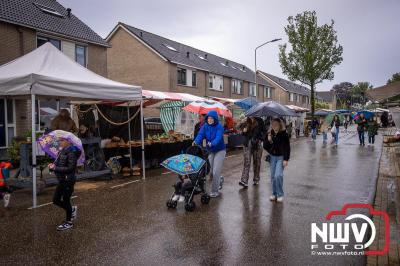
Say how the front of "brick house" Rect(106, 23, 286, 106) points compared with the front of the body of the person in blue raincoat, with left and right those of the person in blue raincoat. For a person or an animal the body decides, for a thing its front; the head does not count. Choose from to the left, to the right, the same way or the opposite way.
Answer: to the left

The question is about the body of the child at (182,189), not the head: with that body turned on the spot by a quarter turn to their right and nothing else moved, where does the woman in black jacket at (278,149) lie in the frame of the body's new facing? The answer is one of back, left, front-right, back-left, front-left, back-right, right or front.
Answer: back-right

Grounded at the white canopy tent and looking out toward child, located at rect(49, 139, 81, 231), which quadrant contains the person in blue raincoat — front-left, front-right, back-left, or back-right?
front-left

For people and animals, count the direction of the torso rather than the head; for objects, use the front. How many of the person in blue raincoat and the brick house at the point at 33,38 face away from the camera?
0

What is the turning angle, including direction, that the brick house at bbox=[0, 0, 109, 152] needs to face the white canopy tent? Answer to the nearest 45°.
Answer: approximately 45° to its right

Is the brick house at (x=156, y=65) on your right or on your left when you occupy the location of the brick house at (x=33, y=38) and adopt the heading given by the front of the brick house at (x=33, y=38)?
on your left

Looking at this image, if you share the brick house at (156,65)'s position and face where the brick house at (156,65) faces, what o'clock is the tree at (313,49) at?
The tree is roughly at 10 o'clock from the brick house.

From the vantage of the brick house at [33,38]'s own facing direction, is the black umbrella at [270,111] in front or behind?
in front

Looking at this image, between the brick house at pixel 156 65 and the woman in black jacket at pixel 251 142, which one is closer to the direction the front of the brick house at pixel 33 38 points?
the woman in black jacket

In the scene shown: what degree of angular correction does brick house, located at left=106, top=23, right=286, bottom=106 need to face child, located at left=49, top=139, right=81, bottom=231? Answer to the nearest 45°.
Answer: approximately 45° to its right

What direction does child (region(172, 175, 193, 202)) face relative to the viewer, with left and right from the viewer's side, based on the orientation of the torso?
facing the viewer and to the left of the viewer

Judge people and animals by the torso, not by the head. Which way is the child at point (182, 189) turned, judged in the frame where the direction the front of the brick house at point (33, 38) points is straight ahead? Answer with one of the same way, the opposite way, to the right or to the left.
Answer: to the right

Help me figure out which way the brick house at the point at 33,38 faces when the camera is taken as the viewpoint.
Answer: facing the viewer and to the right of the viewer

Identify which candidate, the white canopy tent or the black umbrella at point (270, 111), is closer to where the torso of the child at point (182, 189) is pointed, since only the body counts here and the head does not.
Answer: the white canopy tent
